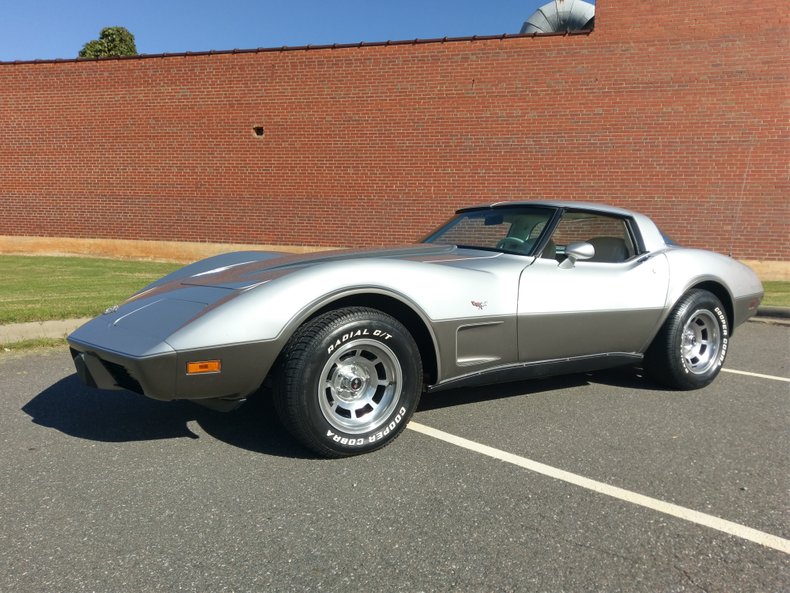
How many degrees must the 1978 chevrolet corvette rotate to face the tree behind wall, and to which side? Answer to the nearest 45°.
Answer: approximately 90° to its right

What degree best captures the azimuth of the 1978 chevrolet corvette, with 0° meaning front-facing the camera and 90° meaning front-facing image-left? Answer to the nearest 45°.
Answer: approximately 45°
